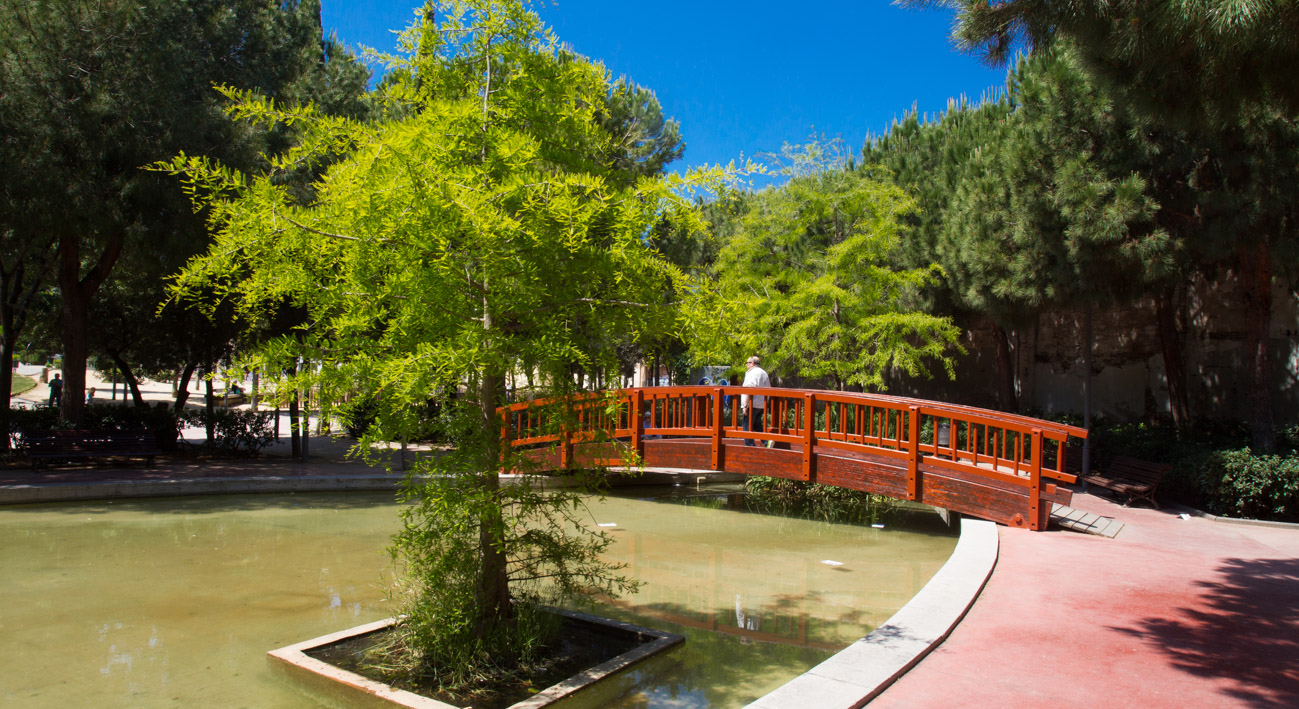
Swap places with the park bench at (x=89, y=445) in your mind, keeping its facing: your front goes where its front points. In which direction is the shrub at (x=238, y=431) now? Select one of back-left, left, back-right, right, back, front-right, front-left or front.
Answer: back-left

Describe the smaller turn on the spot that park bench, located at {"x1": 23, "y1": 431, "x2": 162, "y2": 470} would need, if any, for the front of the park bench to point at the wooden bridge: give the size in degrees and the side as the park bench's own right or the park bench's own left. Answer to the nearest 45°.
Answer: approximately 45° to the park bench's own left

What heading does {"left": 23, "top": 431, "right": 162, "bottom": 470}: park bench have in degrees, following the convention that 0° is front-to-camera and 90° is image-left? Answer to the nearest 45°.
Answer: approximately 0°

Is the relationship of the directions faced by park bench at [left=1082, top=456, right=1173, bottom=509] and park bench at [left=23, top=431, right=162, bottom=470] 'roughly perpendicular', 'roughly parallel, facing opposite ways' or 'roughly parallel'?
roughly perpendicular
